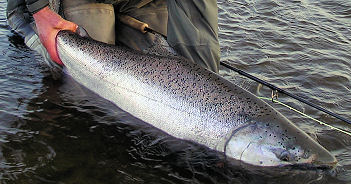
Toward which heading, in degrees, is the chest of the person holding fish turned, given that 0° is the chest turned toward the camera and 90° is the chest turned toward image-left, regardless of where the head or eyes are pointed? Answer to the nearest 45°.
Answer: approximately 0°

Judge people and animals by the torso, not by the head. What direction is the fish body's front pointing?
to the viewer's right
